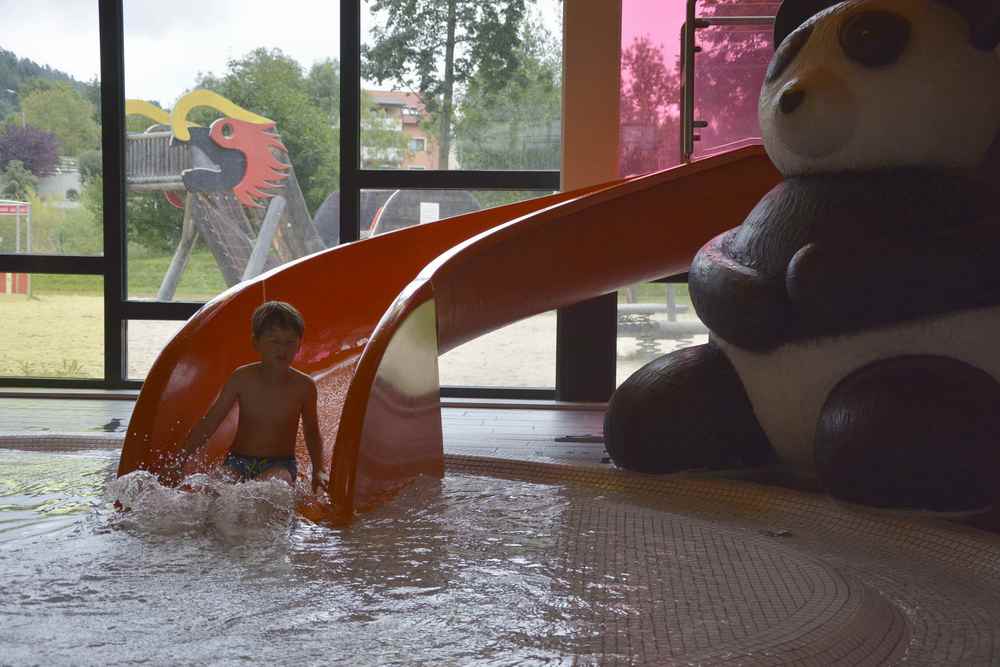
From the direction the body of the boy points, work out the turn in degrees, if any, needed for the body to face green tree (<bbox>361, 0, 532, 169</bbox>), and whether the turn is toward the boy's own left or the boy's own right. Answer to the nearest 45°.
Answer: approximately 180°

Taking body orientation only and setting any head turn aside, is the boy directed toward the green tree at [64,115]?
no

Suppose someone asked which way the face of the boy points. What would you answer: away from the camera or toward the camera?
toward the camera

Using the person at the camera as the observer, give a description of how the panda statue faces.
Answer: facing the viewer and to the left of the viewer

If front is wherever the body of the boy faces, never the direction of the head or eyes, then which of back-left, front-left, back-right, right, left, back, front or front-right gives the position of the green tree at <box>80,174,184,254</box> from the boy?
back

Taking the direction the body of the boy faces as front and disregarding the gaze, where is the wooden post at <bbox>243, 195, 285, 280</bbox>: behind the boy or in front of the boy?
behind

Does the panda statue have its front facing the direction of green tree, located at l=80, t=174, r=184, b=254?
no

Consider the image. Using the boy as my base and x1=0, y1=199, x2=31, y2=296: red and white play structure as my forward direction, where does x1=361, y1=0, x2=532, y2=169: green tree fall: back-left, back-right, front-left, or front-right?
front-right

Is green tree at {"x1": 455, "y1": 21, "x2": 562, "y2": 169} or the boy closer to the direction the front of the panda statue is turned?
the boy

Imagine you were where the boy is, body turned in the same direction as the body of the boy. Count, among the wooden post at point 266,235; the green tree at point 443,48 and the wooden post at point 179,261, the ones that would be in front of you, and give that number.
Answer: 0

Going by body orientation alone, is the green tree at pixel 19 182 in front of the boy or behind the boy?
behind

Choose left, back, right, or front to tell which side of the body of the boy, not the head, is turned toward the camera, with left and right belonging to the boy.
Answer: front

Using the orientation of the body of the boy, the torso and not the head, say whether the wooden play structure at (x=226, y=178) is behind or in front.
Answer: behind

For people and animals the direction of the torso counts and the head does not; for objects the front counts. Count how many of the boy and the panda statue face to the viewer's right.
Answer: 0
